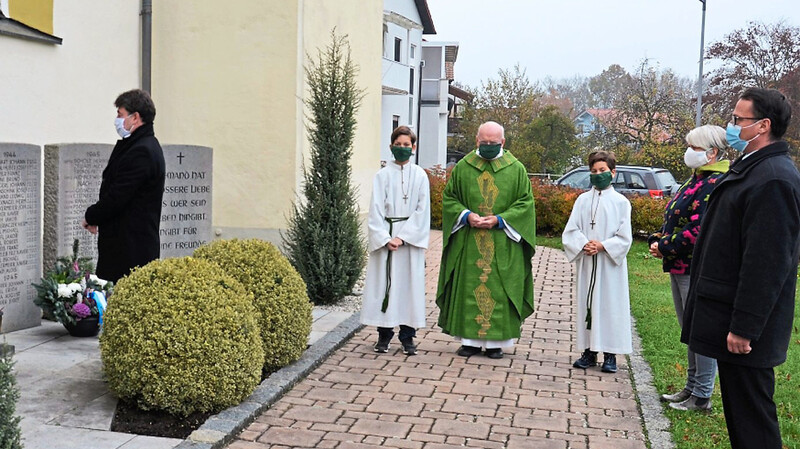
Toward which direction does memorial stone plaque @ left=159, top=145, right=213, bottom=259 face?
toward the camera

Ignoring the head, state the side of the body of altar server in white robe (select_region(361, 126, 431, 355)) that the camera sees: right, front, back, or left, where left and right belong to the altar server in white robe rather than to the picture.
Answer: front

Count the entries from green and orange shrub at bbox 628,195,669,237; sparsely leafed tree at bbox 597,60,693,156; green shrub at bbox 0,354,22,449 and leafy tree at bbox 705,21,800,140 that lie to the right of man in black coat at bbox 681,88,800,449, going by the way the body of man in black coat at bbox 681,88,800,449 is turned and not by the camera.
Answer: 3

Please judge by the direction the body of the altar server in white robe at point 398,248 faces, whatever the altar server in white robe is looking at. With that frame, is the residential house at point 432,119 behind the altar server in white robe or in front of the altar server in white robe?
behind

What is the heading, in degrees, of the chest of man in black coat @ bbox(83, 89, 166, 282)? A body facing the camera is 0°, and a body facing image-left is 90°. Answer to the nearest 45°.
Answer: approximately 90°

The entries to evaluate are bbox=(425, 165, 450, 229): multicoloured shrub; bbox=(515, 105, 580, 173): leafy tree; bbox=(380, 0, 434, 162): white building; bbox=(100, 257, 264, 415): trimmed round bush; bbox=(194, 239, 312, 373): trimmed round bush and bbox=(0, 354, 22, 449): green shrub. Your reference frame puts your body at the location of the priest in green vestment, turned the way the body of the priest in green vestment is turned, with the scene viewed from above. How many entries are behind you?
3

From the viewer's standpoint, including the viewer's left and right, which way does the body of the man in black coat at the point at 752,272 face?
facing to the left of the viewer
